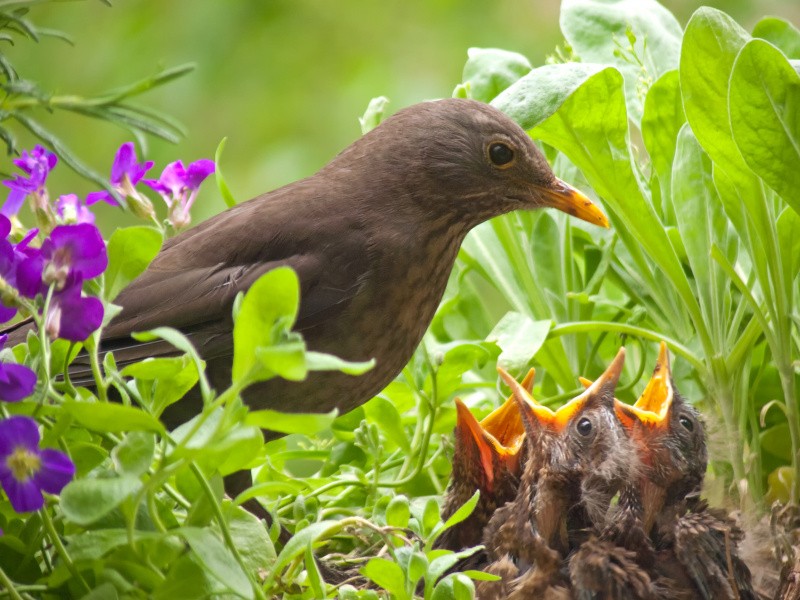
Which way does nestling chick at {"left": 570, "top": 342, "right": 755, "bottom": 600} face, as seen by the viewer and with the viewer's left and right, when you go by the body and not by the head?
facing the viewer and to the left of the viewer

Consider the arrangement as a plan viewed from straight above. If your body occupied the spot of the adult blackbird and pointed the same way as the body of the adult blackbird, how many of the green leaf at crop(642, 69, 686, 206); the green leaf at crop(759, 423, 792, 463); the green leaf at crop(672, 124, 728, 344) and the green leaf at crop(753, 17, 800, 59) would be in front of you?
4

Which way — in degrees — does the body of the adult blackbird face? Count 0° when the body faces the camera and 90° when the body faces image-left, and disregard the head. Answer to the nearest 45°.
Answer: approximately 270°

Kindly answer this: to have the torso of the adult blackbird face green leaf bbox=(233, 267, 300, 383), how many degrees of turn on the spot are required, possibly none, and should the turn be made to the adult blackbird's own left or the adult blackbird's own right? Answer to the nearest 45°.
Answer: approximately 90° to the adult blackbird's own right

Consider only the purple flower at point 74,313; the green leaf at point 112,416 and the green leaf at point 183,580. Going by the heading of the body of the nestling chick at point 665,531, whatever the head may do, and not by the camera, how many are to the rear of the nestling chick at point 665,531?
0

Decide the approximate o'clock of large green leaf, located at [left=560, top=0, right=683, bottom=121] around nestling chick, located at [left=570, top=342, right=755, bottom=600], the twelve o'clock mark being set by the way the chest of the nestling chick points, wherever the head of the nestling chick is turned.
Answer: The large green leaf is roughly at 5 o'clock from the nestling chick.

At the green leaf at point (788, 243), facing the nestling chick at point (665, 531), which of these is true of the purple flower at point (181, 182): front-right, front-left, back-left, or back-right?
front-right

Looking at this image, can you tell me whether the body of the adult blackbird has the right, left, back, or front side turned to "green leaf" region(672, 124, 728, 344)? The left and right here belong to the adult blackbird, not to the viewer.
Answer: front

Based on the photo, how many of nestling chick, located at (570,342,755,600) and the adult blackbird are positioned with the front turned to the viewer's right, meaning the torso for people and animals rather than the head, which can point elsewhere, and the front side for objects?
1
